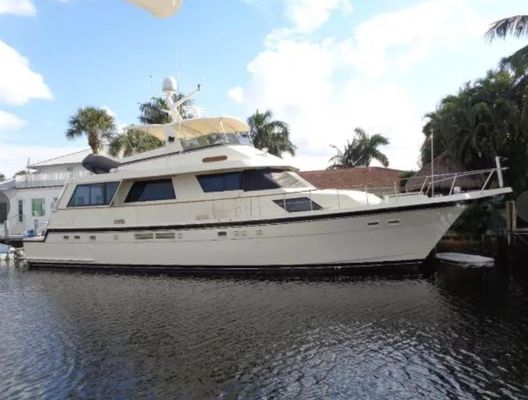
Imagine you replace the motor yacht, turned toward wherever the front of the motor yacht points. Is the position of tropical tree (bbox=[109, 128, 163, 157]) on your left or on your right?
on your left

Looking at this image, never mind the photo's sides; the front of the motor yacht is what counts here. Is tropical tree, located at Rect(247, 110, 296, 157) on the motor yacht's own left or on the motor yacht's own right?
on the motor yacht's own left

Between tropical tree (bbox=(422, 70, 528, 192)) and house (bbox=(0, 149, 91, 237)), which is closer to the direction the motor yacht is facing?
the tropical tree

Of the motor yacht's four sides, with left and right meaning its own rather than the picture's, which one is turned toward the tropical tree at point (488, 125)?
front

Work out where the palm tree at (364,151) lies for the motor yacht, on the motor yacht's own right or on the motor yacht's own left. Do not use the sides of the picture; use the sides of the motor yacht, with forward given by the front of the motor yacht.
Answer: on the motor yacht's own left

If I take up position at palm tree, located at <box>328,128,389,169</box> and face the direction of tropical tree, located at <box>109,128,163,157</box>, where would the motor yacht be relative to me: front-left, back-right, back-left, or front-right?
front-left

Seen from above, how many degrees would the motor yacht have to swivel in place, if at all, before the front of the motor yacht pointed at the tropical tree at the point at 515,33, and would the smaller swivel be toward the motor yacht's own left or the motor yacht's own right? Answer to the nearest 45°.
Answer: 0° — it already faces it

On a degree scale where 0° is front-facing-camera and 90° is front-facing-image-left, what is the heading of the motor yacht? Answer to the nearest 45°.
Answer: approximately 270°

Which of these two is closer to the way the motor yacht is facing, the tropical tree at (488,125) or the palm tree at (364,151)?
the tropical tree

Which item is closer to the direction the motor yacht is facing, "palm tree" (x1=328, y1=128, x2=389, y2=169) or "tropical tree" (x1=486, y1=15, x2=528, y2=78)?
the tropical tree

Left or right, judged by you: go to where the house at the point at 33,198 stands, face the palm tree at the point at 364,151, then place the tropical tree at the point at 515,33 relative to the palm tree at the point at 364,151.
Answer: right
